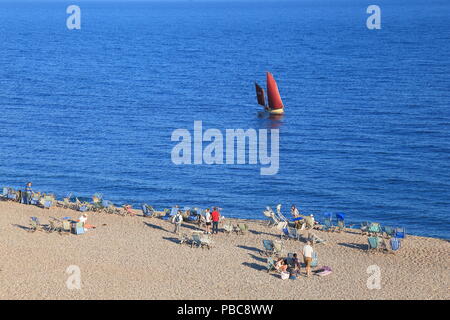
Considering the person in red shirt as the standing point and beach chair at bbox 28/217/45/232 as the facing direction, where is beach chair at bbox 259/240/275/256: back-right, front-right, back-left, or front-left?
back-left

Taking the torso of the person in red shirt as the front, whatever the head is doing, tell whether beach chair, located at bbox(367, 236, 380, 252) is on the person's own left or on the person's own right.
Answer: on the person's own right

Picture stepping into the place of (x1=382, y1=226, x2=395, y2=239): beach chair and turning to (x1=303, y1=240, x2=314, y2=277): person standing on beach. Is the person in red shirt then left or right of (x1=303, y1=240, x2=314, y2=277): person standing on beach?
right

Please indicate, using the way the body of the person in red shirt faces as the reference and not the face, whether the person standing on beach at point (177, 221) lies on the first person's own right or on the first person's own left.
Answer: on the first person's own left

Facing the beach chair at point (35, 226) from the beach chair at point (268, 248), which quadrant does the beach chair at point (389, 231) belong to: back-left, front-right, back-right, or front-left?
back-right

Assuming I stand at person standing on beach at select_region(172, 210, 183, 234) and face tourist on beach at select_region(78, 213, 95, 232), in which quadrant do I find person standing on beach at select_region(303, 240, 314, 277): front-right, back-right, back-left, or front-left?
back-left

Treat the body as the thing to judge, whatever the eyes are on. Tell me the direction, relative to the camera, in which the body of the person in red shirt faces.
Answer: away from the camera
